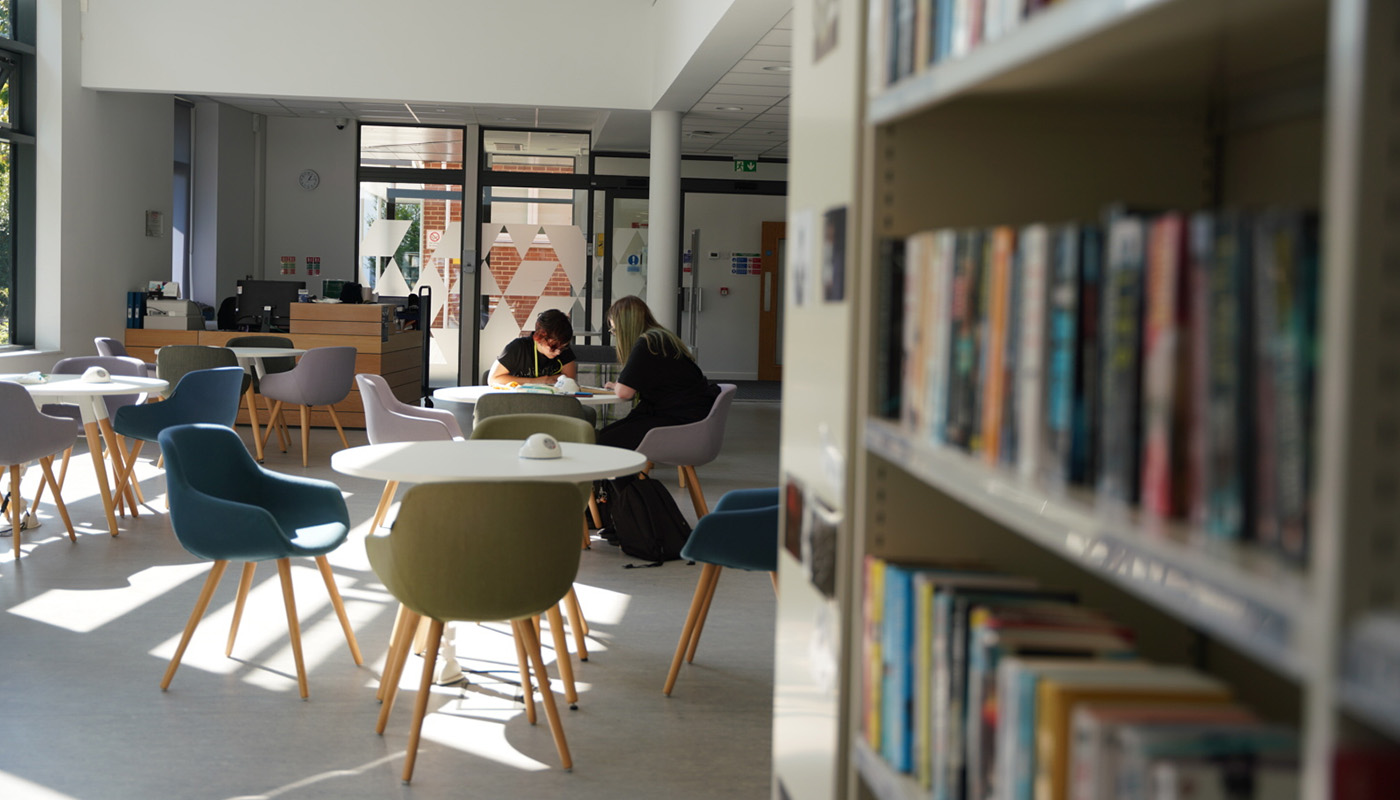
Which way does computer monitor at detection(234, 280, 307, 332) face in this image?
away from the camera

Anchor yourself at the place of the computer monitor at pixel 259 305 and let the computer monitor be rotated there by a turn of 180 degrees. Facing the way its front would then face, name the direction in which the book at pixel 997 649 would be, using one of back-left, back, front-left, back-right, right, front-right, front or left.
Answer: front

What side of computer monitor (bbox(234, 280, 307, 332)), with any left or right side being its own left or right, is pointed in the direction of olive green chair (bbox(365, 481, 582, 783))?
back

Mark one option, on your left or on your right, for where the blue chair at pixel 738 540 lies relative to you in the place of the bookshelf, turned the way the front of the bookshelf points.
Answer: on your right

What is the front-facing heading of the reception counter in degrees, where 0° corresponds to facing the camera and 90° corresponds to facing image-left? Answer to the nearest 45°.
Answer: approximately 0°

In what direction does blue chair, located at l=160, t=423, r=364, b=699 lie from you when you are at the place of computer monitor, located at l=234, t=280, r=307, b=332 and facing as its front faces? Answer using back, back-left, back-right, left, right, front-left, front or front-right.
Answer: back

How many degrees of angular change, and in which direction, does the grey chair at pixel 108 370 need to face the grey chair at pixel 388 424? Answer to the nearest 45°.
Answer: approximately 45° to its left

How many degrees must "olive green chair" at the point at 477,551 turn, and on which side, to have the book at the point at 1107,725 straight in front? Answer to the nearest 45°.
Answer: approximately 180°

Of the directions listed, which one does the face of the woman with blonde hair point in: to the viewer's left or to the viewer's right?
to the viewer's left

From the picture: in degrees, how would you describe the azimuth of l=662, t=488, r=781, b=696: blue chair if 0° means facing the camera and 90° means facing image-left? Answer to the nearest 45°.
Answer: approximately 90°

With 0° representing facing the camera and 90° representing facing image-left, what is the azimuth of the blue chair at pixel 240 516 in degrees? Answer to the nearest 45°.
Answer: approximately 315°

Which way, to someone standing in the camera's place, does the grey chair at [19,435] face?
facing away from the viewer and to the right of the viewer
